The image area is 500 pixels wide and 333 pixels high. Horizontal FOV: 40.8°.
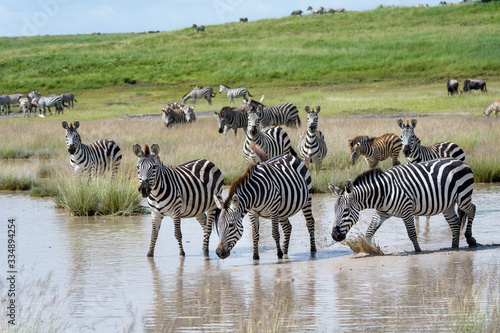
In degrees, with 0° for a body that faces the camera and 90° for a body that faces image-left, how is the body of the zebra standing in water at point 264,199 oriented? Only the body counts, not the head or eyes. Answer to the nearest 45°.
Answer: approximately 45°

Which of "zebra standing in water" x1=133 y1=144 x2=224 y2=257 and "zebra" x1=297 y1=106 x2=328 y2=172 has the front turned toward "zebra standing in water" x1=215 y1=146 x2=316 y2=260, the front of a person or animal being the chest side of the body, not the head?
the zebra

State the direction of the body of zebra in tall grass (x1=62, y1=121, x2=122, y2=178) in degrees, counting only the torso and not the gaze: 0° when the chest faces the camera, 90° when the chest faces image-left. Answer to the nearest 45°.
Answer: approximately 45°

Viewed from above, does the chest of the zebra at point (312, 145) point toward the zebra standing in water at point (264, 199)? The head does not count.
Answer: yes

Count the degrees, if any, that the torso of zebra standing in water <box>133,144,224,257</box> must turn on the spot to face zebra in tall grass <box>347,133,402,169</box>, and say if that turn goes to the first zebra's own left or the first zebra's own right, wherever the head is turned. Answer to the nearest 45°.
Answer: approximately 180°

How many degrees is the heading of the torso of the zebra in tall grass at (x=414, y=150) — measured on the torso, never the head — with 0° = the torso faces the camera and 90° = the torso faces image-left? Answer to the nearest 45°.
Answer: approximately 45°

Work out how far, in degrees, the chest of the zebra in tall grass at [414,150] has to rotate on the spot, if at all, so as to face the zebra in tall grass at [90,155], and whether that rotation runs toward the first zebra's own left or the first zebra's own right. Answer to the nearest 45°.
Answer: approximately 45° to the first zebra's own right

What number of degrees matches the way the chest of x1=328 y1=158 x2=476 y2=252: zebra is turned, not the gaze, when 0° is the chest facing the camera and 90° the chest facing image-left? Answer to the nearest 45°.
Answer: approximately 90°

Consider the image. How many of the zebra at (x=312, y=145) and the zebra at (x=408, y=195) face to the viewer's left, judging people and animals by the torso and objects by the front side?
1

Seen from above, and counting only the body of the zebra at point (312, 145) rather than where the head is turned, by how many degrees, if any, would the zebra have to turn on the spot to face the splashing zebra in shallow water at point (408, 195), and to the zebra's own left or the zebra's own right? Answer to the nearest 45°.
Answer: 0° — it already faces it

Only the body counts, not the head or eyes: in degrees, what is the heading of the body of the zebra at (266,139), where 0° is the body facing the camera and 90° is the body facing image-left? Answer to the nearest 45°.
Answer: approximately 45°

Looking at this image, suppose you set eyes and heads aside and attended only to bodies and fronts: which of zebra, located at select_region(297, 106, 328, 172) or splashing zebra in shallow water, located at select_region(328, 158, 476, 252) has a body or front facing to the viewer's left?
the splashing zebra in shallow water
